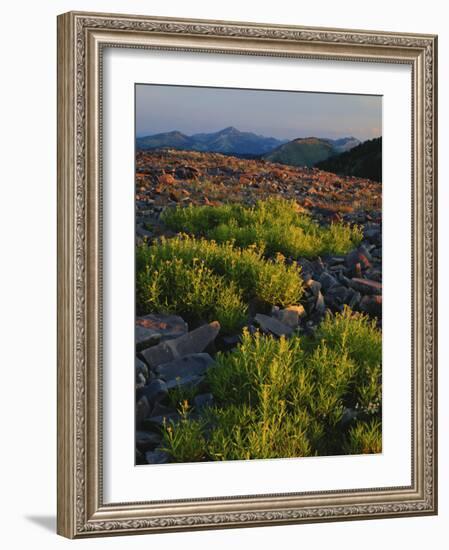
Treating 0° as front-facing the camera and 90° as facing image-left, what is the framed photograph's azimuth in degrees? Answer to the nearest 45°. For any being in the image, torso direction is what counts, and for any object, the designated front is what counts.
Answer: approximately 315°
